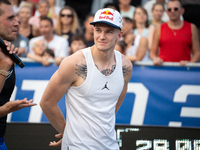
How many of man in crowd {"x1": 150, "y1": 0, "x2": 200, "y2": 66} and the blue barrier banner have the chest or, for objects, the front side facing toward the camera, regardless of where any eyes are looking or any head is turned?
2

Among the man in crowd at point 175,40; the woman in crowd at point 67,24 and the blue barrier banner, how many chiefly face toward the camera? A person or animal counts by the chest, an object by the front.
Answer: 3

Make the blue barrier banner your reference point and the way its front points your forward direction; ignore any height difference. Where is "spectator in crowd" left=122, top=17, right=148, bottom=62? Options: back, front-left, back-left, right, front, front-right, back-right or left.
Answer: back

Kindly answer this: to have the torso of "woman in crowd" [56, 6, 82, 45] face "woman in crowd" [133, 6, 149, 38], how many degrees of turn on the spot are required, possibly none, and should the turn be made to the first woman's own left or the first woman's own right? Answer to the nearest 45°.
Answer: approximately 90° to the first woman's own left

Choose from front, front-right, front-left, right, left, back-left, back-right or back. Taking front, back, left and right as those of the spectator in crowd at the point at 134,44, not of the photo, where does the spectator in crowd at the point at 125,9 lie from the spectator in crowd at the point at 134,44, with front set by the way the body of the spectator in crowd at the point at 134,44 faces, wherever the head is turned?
back-right

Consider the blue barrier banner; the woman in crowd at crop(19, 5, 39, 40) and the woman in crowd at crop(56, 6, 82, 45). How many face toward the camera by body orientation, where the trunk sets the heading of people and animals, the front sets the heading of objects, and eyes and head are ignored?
3

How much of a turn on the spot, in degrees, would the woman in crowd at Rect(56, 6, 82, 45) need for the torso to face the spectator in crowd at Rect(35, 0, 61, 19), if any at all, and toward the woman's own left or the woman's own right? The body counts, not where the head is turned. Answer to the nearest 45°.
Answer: approximately 180°

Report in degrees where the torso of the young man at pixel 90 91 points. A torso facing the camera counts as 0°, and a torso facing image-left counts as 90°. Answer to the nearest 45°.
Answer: approximately 315°

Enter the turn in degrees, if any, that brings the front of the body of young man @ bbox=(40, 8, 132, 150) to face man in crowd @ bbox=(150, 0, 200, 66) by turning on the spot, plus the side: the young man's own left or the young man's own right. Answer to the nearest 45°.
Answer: approximately 90° to the young man's own left

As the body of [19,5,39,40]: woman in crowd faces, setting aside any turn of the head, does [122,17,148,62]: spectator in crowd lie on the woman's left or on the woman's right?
on the woman's left

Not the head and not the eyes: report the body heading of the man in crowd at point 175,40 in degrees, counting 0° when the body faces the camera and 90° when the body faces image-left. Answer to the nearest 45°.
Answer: approximately 0°
